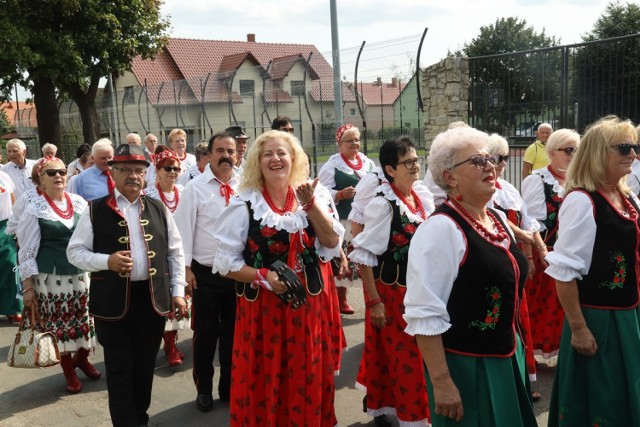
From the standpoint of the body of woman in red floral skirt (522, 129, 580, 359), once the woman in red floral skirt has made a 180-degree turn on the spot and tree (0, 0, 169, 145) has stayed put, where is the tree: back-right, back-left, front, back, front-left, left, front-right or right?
front

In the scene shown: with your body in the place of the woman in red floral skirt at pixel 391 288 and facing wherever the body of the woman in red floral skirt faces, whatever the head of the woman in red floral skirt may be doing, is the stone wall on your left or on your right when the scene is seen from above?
on your left

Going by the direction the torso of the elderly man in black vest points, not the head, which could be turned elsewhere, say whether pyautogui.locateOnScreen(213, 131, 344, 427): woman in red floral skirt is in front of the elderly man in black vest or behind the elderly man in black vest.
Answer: in front

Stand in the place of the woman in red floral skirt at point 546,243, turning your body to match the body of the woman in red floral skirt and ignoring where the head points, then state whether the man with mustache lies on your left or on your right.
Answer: on your right

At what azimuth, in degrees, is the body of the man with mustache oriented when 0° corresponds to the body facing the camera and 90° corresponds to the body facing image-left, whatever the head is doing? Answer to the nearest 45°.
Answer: approximately 315°

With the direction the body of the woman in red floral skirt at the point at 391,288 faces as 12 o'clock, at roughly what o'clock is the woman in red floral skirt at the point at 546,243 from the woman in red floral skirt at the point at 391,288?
the woman in red floral skirt at the point at 546,243 is roughly at 9 o'clock from the woman in red floral skirt at the point at 391,288.

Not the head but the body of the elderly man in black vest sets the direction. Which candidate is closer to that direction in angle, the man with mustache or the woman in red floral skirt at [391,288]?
the woman in red floral skirt

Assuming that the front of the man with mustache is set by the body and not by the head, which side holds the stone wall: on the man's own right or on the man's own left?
on the man's own left
